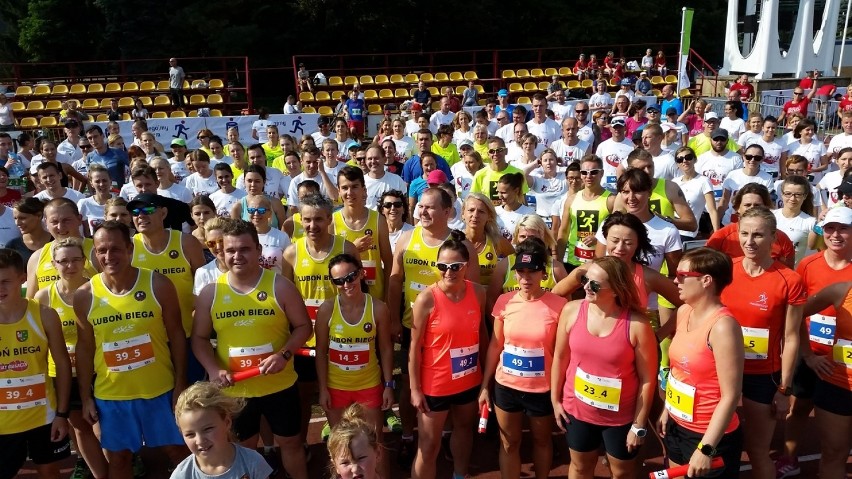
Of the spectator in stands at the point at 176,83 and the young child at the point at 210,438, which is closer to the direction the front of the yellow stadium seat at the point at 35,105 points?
the young child

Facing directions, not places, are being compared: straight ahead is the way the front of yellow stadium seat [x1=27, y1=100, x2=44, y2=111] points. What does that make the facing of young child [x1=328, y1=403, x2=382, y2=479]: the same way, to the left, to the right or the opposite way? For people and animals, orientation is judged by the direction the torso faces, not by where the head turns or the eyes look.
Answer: the same way

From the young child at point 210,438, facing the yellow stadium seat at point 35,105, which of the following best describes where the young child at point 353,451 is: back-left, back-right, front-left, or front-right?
back-right

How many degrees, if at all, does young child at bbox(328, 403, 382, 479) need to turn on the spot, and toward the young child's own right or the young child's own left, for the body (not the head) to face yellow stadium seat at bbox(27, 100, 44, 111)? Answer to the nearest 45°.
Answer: approximately 180°

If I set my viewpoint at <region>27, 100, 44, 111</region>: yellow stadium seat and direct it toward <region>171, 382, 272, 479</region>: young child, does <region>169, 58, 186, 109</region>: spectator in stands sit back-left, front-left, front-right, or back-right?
front-left

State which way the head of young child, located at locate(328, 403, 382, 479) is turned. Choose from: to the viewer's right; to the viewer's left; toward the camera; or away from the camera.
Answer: toward the camera

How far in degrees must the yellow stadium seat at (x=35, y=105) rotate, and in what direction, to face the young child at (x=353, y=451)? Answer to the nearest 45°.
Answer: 0° — it already faces them

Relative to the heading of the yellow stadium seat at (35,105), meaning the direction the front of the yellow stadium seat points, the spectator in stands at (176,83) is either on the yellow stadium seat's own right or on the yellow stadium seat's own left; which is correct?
on the yellow stadium seat's own left

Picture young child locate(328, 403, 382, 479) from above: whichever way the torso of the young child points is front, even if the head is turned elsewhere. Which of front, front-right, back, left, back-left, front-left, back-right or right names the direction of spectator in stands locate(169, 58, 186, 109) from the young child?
back

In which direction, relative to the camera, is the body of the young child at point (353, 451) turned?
toward the camera

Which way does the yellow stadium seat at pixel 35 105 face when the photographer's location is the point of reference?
facing the viewer

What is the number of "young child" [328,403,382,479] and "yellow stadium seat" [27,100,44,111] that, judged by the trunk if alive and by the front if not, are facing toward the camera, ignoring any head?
2

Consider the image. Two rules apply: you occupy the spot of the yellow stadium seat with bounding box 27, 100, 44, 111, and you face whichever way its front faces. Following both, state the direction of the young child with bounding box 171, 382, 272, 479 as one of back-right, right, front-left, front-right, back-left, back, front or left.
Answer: front

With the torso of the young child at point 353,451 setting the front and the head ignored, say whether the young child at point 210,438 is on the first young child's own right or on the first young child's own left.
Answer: on the first young child's own right

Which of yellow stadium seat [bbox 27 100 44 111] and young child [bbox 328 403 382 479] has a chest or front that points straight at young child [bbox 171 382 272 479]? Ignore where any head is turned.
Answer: the yellow stadium seat
